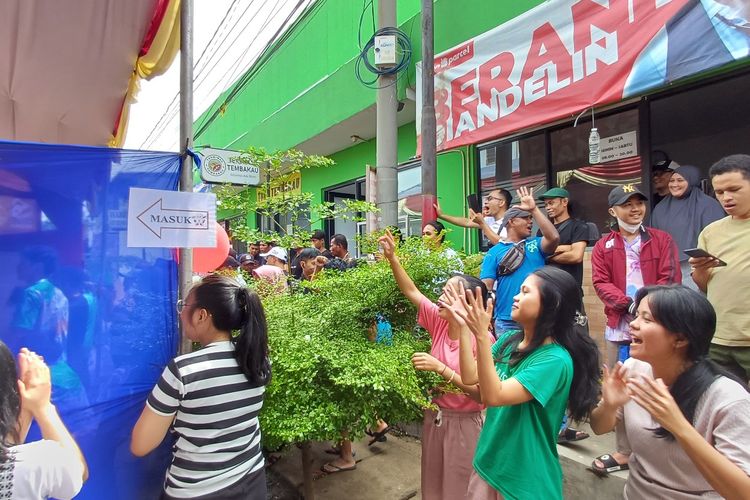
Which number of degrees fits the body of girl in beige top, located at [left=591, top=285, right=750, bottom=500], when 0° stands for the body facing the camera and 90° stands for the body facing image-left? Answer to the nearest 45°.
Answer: approximately 45°

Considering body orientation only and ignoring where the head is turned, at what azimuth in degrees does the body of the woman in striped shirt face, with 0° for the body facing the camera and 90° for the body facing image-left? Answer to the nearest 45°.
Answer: approximately 135°

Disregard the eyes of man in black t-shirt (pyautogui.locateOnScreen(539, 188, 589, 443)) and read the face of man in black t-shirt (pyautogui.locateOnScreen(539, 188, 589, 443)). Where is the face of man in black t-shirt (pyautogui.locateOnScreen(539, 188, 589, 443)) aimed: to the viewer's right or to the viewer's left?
to the viewer's left

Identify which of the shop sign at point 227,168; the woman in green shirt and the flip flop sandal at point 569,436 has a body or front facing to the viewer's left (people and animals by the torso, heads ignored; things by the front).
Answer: the woman in green shirt

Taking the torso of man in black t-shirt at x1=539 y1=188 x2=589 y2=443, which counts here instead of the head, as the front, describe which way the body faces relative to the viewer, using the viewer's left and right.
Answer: facing the viewer and to the left of the viewer

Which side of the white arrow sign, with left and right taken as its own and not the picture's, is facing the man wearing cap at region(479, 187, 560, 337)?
left

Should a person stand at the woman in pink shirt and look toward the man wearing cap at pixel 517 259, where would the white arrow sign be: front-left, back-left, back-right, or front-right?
back-left
